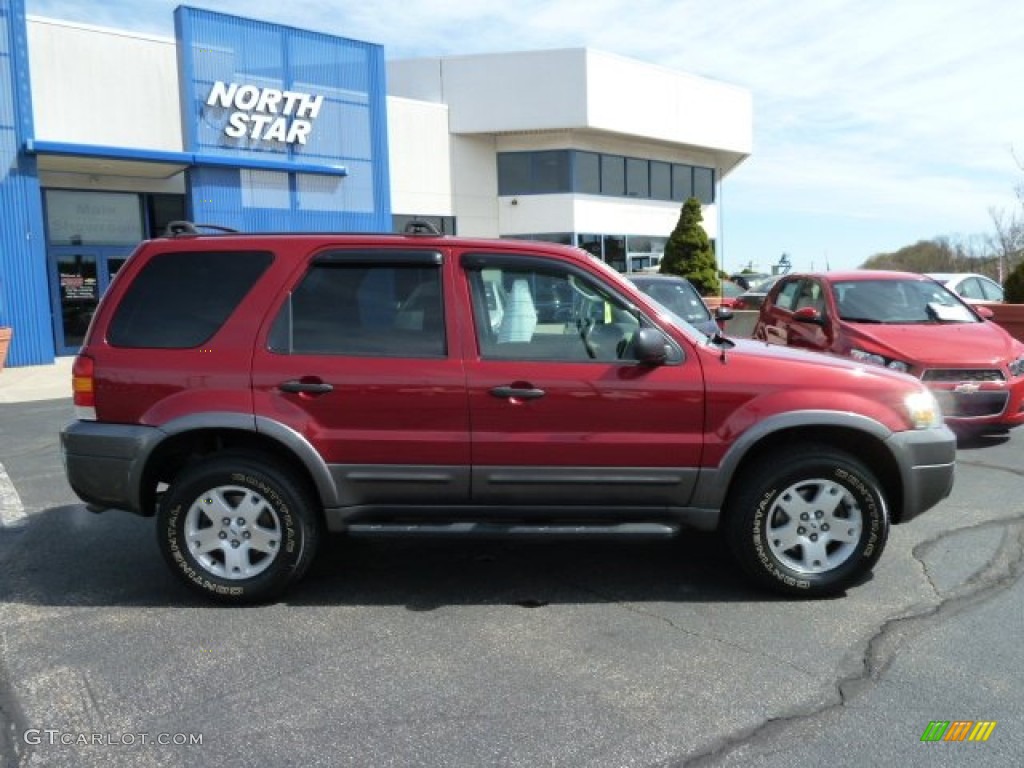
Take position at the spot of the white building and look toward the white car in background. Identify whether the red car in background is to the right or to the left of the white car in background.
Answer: right

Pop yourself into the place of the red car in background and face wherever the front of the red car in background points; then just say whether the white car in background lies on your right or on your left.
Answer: on your left

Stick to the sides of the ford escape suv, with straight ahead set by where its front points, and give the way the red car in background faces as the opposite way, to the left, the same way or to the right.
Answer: to the right

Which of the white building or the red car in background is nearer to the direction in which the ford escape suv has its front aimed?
the red car in background

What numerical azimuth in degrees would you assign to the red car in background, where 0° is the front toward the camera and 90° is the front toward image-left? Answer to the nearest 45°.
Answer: approximately 315°

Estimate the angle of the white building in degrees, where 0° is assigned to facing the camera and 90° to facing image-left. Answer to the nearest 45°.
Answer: approximately 315°

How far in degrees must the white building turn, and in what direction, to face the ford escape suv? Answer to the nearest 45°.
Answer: approximately 45° to its right

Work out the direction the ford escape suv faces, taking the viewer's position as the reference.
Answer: facing to the right of the viewer

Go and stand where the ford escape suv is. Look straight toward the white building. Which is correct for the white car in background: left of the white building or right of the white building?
right

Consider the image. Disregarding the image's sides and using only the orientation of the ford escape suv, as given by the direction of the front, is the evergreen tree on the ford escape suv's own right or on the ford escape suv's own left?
on the ford escape suv's own left
